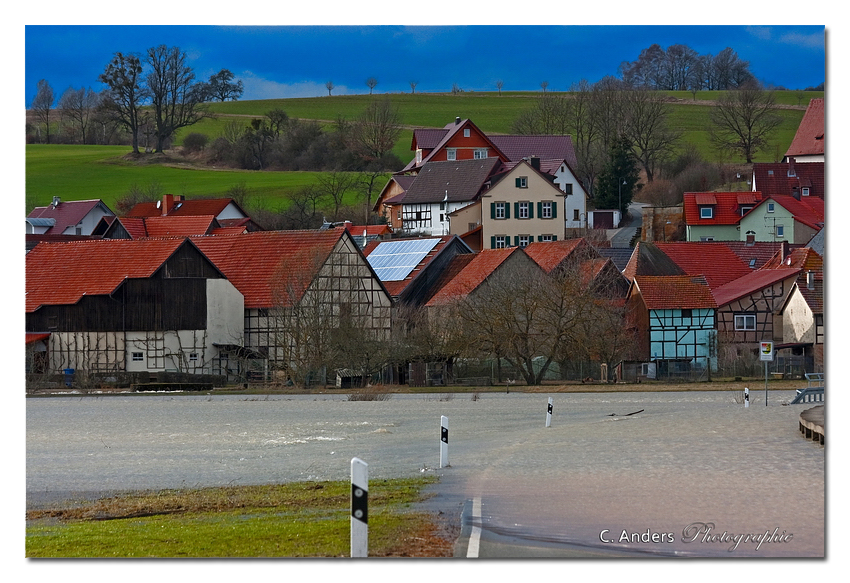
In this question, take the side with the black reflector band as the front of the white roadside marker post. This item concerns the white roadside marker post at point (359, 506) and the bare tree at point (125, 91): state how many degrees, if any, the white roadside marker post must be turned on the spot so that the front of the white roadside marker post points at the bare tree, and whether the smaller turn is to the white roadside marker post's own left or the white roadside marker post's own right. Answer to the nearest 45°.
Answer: approximately 180°

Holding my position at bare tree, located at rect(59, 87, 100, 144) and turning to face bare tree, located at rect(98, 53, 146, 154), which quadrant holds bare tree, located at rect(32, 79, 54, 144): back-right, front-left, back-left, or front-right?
back-right

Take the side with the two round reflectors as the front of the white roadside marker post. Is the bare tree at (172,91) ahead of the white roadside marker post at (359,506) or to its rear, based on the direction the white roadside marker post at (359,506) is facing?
to the rear

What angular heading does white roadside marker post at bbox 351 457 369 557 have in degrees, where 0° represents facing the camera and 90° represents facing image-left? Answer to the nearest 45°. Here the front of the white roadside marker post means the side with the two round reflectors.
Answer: approximately 0°

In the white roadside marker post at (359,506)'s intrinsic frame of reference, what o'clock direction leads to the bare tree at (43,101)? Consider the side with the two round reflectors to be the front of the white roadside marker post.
The bare tree is roughly at 5 o'clock from the white roadside marker post.

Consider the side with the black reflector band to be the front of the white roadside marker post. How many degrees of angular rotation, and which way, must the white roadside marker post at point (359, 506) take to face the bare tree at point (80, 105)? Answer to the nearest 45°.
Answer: approximately 135° to its right
